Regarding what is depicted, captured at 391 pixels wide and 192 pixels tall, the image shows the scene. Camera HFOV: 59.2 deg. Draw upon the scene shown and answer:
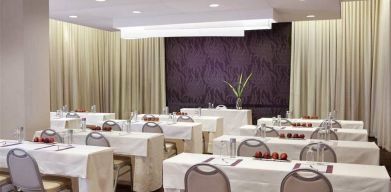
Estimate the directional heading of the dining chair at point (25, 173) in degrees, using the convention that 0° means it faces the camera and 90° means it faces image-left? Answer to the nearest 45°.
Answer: approximately 225°

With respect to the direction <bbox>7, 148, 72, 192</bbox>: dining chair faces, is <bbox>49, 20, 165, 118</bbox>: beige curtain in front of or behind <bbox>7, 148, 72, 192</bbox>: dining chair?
in front

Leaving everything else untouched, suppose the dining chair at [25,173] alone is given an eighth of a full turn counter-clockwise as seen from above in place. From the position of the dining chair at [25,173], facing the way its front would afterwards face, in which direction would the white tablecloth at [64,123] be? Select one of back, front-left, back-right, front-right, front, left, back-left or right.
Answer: front

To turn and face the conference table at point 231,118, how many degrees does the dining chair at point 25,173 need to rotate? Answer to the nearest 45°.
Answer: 0° — it already faces it

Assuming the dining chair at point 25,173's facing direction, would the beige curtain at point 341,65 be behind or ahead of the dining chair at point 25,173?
ahead

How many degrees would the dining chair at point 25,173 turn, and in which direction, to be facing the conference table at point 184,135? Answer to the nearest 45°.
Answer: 0° — it already faces it
